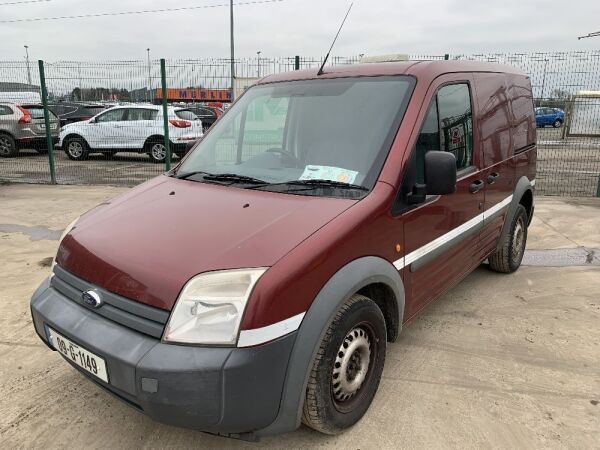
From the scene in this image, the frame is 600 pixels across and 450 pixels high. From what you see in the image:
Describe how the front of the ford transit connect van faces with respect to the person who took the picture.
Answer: facing the viewer and to the left of the viewer

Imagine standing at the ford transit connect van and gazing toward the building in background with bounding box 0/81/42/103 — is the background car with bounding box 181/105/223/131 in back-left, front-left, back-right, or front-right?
front-right

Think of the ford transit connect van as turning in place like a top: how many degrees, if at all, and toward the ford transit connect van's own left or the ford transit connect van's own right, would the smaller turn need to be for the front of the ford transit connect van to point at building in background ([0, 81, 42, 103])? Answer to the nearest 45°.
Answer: approximately 90° to the ford transit connect van's own right

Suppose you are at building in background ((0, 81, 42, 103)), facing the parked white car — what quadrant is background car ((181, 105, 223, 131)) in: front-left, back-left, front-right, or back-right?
front-left

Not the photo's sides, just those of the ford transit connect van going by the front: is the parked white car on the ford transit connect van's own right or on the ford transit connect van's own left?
on the ford transit connect van's own right

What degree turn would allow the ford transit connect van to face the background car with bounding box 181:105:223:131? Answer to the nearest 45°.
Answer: approximately 135° to its right

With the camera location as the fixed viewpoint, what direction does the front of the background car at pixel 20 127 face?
facing away from the viewer and to the left of the viewer

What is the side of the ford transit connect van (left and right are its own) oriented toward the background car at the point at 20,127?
right
